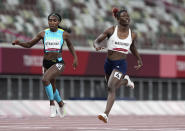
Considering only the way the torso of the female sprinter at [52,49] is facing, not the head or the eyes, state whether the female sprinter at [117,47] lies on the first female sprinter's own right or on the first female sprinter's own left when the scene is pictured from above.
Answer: on the first female sprinter's own left

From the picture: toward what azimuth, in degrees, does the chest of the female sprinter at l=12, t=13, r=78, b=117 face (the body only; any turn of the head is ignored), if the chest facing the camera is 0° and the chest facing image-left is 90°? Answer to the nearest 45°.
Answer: approximately 45°
